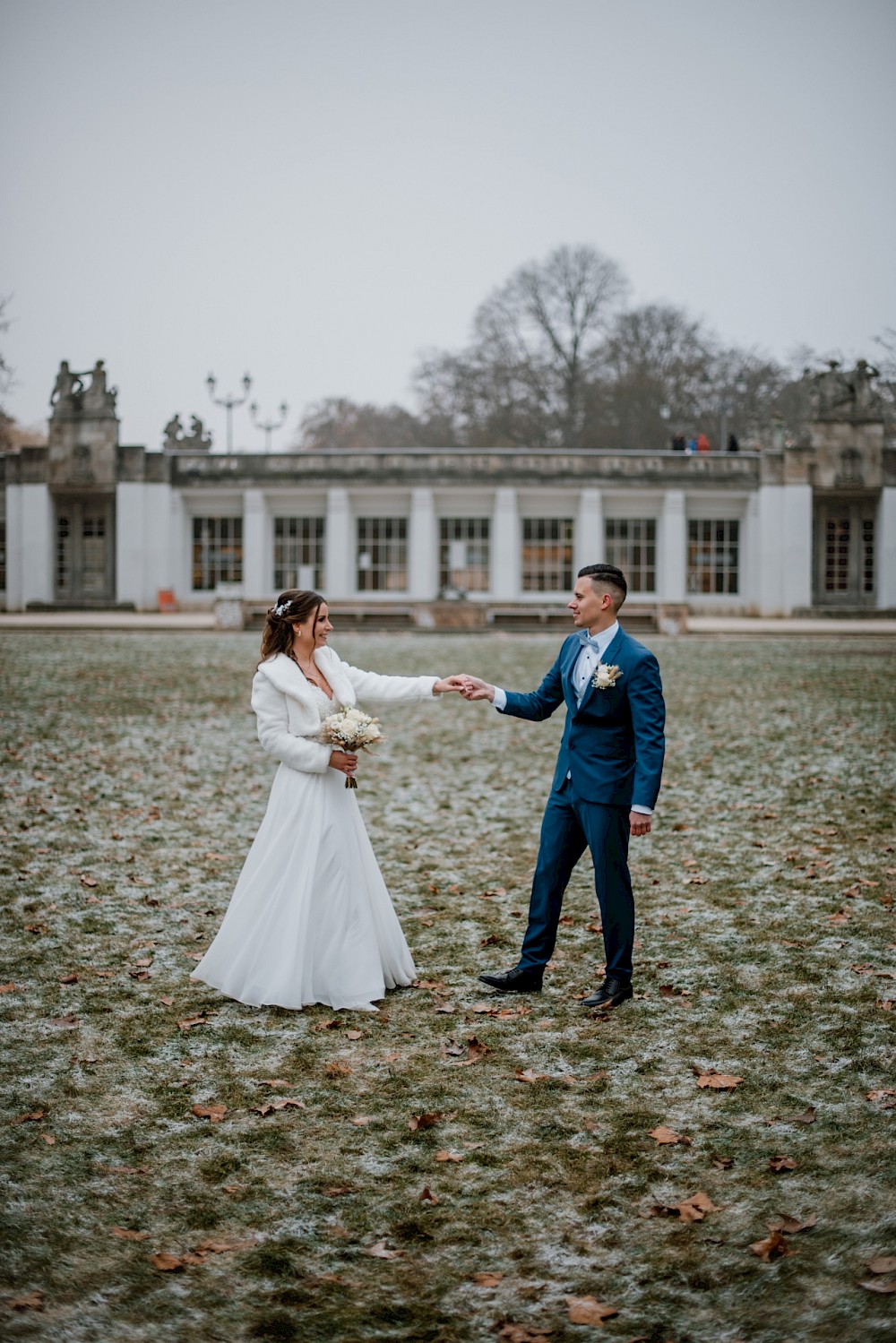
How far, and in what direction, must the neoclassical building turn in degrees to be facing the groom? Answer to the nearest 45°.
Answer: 0° — it already faces them

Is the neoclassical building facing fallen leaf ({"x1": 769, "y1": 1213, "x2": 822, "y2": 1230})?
yes

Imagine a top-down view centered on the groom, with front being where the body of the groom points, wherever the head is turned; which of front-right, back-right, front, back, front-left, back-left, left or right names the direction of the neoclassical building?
back-right

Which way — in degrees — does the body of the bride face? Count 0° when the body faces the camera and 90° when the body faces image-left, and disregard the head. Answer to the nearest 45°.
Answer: approximately 315°

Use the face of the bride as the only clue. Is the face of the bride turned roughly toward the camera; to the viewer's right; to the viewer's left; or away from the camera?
to the viewer's right

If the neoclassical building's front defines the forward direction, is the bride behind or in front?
in front

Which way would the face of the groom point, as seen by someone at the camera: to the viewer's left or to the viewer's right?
to the viewer's left

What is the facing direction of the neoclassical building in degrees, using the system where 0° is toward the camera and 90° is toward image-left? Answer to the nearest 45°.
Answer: approximately 0°

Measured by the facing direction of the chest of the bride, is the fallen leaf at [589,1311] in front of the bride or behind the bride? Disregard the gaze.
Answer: in front

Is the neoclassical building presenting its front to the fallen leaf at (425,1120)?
yes
